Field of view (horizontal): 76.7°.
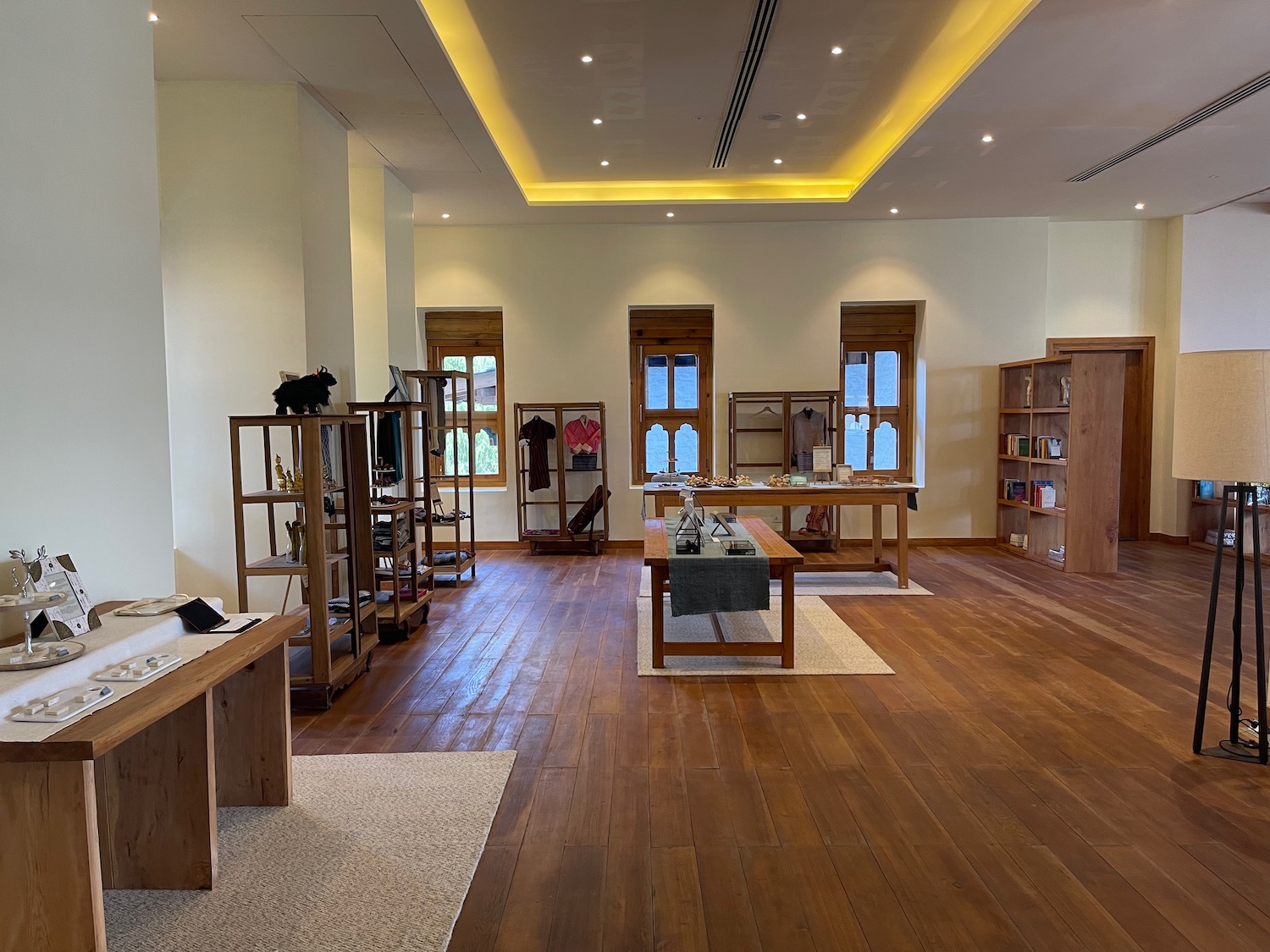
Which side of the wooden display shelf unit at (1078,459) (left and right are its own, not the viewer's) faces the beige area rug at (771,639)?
front

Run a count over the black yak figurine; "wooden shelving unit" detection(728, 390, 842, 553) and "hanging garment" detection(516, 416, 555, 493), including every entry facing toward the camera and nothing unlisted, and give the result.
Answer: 2

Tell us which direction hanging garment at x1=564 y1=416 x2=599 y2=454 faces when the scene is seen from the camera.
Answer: facing the viewer

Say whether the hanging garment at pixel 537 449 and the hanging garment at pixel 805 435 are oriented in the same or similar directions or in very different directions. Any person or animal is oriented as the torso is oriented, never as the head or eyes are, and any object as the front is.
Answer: same or similar directions

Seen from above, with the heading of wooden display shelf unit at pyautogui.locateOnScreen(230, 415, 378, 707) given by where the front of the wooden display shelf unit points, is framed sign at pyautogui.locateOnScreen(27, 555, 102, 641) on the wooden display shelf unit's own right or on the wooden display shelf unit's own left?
on the wooden display shelf unit's own right

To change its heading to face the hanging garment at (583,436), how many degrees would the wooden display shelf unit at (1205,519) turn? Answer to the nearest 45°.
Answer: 0° — it already faces it

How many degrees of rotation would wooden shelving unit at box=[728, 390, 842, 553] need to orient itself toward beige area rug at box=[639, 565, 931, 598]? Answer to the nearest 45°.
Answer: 0° — it already faces it

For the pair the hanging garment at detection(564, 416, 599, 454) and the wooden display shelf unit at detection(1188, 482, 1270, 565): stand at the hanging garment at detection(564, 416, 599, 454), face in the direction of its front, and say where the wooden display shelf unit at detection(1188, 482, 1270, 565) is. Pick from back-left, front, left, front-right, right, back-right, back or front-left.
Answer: left

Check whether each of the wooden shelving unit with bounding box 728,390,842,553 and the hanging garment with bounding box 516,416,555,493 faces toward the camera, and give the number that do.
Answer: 2

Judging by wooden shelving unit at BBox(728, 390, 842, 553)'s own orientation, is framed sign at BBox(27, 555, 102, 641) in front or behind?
in front

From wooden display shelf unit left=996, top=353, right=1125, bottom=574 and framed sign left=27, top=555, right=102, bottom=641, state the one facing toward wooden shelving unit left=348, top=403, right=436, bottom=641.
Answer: the wooden display shelf unit

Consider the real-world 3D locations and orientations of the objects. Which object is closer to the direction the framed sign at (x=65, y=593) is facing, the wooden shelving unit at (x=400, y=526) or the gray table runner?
the gray table runner

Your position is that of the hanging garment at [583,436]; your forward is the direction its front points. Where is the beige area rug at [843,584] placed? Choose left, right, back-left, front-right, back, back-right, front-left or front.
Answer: front-left

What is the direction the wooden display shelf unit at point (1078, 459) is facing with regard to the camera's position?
facing the viewer and to the left of the viewer

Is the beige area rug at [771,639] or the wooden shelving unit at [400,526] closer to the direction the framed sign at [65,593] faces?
the beige area rug

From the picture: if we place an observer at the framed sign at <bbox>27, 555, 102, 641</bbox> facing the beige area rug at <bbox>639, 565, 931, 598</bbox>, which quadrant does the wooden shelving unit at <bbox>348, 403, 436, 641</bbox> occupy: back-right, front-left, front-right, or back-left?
front-left
